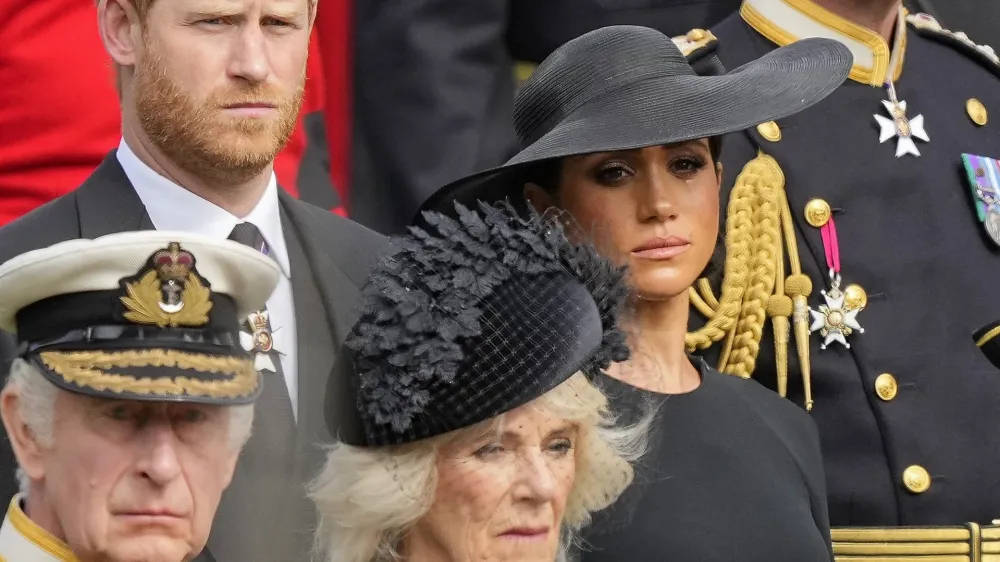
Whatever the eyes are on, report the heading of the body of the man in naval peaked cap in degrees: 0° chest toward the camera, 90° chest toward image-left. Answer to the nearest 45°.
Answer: approximately 315°

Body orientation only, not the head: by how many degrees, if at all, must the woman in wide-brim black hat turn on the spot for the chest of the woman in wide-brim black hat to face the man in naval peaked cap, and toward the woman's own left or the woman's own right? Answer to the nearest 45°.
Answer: approximately 45° to the woman's own right

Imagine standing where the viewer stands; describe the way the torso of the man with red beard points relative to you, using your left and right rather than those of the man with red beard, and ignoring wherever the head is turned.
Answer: facing the viewer and to the right of the viewer

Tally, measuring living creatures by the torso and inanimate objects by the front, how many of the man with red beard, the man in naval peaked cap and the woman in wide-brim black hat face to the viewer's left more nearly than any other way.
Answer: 0

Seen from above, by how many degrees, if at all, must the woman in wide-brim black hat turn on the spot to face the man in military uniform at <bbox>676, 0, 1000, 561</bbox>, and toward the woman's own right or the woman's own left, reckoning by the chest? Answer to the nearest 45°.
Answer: approximately 135° to the woman's own left

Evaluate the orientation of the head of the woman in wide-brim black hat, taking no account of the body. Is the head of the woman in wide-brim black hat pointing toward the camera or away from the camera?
toward the camera

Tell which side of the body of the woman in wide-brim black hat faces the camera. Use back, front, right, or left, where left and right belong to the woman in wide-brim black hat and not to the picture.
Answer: front

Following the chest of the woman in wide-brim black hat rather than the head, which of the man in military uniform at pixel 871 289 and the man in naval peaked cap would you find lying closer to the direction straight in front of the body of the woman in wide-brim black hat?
the man in naval peaked cap

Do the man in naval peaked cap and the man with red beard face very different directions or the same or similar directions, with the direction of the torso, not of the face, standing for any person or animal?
same or similar directions

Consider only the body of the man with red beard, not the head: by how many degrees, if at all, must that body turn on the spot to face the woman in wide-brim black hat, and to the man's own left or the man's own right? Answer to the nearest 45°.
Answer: approximately 45° to the man's own left

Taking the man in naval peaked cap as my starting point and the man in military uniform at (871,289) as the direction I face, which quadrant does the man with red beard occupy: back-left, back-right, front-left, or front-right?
front-left

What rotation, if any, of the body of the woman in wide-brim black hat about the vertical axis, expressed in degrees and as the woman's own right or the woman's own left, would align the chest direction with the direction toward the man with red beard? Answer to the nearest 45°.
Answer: approximately 45° to the woman's own right
